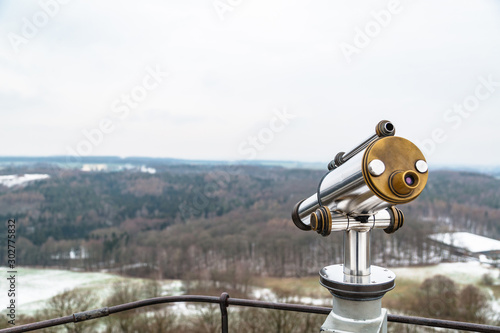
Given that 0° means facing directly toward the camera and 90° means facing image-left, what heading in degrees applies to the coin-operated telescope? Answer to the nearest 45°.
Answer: approximately 135°

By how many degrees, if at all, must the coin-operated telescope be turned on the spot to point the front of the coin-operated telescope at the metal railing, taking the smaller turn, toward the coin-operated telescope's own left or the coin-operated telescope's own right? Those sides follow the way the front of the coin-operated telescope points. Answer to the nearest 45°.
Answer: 0° — it already faces it
